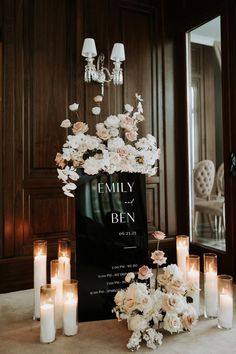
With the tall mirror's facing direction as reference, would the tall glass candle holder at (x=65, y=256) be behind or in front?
in front

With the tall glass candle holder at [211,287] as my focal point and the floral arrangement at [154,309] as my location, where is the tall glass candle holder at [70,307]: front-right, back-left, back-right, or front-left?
back-left

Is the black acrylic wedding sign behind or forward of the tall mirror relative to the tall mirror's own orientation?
forward

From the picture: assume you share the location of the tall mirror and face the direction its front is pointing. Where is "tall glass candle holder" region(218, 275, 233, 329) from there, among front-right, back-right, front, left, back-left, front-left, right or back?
front-left

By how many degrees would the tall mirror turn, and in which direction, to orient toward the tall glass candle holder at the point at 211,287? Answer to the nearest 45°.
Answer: approximately 45° to its left

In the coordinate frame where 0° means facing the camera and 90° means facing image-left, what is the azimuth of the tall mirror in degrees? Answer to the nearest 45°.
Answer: approximately 45°

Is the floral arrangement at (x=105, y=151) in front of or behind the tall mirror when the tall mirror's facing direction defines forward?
in front

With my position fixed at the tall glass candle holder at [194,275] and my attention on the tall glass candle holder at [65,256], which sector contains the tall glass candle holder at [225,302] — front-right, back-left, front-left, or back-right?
back-left

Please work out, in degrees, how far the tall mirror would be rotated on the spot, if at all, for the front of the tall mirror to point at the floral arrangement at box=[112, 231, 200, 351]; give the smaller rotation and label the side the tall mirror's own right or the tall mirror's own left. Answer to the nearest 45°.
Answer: approximately 45° to the tall mirror's own left
